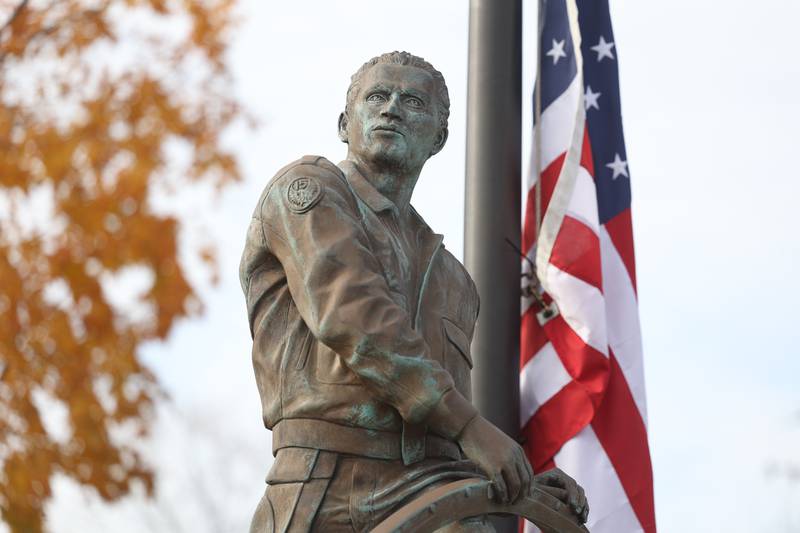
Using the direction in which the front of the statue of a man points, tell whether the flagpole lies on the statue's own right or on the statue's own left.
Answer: on the statue's own left

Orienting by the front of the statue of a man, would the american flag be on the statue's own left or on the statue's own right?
on the statue's own left

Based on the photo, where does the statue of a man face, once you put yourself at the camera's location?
facing the viewer and to the right of the viewer
